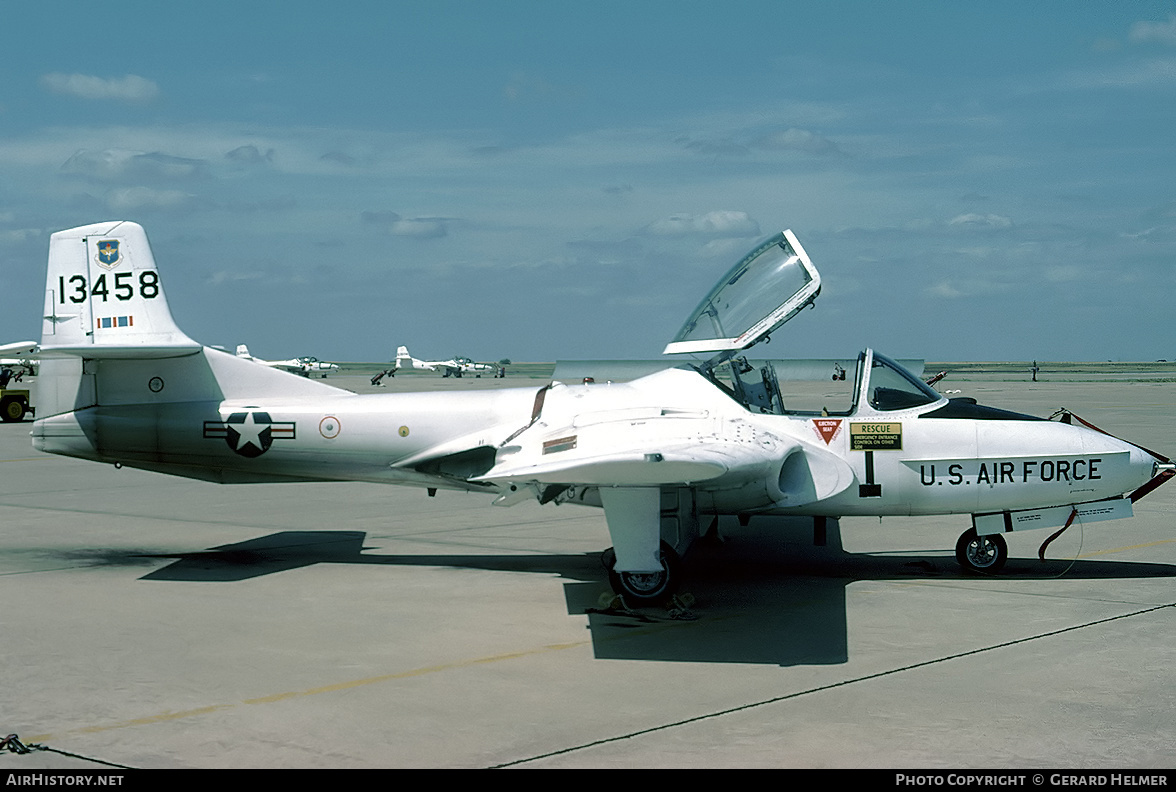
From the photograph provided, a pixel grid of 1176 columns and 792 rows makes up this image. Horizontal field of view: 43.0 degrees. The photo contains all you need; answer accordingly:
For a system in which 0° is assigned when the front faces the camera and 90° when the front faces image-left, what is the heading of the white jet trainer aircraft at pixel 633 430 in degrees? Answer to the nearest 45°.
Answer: approximately 270°
